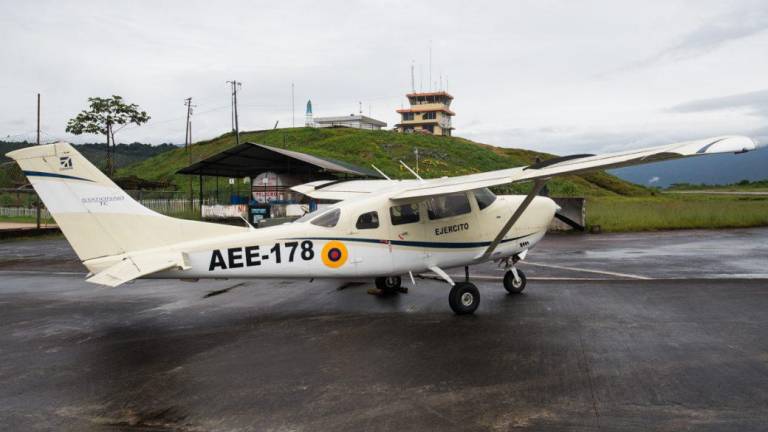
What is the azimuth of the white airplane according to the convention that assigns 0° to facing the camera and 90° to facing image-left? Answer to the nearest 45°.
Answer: approximately 225°
